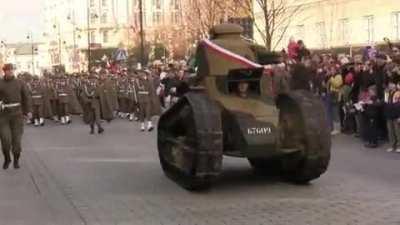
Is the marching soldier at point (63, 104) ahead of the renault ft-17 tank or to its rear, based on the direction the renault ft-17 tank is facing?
to the rear

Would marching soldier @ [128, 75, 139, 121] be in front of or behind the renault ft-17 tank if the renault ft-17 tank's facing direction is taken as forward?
behind

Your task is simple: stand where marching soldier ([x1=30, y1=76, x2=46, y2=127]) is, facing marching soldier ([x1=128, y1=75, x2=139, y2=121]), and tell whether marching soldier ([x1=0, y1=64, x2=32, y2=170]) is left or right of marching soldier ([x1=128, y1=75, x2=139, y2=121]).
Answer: right

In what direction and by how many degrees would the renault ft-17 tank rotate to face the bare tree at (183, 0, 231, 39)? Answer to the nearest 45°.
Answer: approximately 135° to its left

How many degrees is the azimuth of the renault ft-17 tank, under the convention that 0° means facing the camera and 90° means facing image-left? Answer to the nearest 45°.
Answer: approximately 315°
